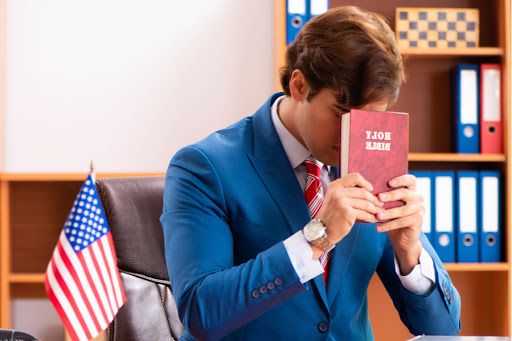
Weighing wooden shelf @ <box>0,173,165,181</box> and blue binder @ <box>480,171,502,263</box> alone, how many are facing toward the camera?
2

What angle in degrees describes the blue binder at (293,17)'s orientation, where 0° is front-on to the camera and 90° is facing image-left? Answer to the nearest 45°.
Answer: approximately 0°

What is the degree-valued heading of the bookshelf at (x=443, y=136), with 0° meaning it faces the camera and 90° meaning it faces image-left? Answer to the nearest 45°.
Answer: approximately 0°

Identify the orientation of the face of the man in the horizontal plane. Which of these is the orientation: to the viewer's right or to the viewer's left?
to the viewer's right

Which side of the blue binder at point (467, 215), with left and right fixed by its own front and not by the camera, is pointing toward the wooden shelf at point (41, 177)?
right
